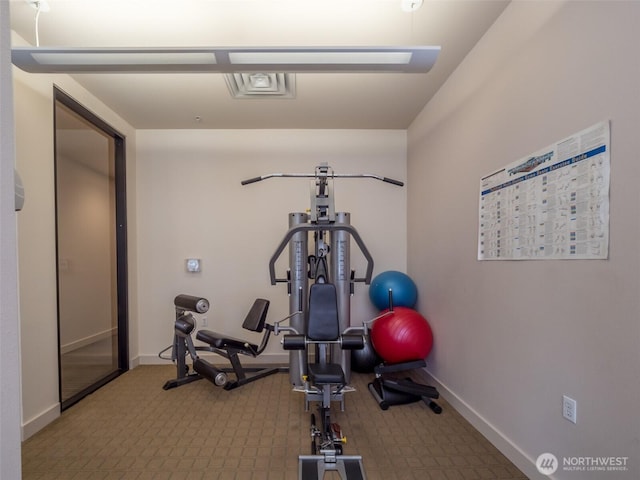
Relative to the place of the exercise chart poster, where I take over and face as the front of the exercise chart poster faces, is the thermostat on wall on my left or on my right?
on my right

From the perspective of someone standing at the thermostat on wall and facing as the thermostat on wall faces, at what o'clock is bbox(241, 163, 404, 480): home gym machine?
The home gym machine is roughly at 11 o'clock from the thermostat on wall.

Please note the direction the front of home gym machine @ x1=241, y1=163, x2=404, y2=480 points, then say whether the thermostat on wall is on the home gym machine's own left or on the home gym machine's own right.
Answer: on the home gym machine's own right

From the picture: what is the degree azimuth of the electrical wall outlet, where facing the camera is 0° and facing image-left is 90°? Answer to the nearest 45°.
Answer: approximately 45°

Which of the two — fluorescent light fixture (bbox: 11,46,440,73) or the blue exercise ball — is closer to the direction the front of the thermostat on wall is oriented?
the fluorescent light fixture

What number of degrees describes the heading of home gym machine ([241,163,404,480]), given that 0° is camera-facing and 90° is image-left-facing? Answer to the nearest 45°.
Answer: approximately 0°

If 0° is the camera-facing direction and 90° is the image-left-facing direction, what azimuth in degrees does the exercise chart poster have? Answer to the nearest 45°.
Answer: approximately 45°

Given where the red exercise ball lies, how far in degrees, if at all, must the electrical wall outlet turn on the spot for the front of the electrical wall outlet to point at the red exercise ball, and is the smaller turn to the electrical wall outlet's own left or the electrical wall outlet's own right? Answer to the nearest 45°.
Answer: approximately 90° to the electrical wall outlet's own right

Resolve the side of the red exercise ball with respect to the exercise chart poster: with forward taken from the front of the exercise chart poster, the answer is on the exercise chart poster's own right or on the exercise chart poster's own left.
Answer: on the exercise chart poster's own right

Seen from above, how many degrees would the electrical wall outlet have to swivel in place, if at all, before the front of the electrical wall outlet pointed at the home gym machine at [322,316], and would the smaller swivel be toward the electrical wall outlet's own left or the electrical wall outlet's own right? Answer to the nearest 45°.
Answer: approximately 45° to the electrical wall outlet's own right

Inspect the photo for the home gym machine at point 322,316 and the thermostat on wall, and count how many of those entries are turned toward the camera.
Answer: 2
